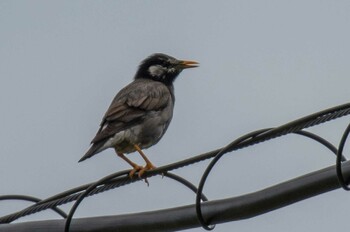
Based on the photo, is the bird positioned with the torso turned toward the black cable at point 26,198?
no

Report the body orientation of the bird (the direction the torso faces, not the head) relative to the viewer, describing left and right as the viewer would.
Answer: facing to the right of the viewer
